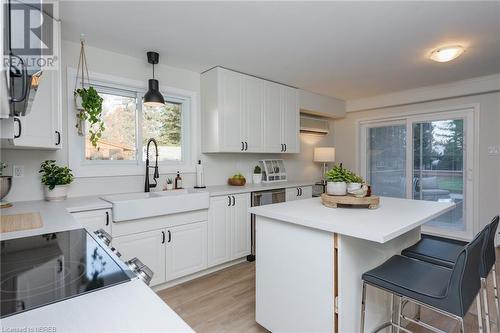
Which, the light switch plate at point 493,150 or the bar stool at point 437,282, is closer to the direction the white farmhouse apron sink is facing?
the bar stool

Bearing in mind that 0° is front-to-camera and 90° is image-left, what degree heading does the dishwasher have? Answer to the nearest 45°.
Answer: approximately 315°

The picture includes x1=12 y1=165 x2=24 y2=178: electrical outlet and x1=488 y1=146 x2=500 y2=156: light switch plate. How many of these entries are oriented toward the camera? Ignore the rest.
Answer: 2

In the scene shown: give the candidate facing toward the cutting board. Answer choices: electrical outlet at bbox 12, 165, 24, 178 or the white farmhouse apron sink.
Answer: the electrical outlet

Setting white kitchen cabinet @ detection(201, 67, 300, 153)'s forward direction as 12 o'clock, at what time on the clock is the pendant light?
The pendant light is roughly at 3 o'clock from the white kitchen cabinet.

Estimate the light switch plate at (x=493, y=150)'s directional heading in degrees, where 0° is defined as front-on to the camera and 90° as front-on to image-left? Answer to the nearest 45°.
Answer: approximately 0°
